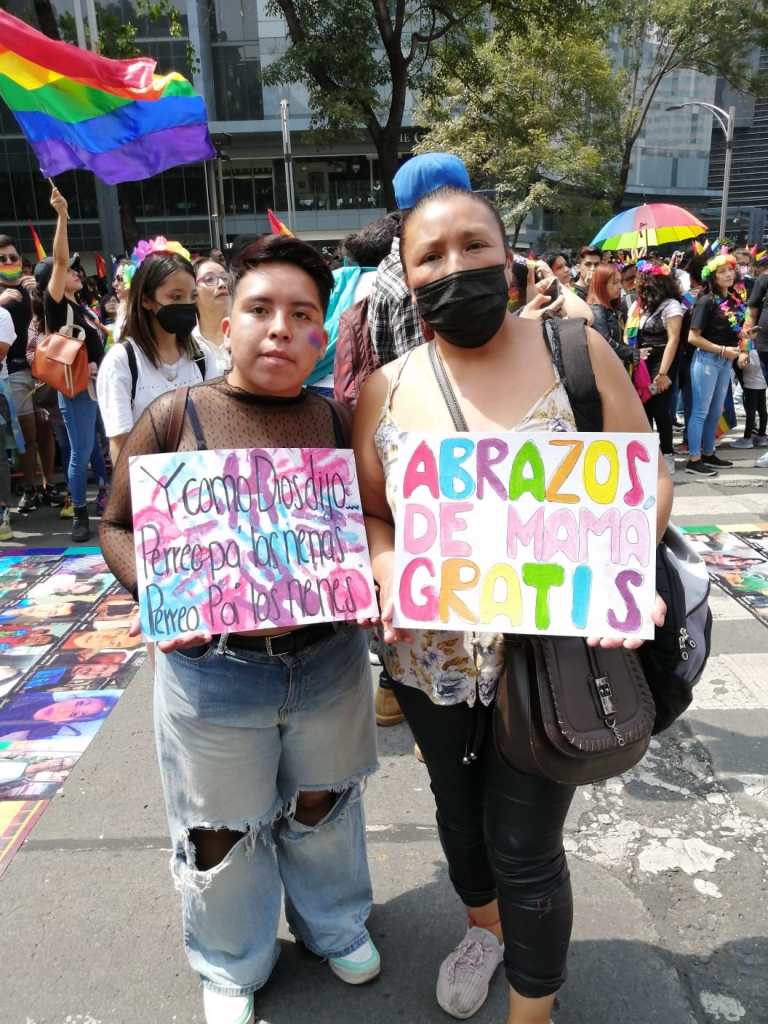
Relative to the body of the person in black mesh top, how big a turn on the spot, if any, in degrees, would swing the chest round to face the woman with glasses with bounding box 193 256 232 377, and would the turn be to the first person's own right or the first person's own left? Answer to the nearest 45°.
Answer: approximately 180°

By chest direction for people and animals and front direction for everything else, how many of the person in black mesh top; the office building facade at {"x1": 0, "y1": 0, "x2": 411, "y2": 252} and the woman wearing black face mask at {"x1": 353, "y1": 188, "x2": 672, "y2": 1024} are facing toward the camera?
3

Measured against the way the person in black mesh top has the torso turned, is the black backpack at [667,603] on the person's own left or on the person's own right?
on the person's own left

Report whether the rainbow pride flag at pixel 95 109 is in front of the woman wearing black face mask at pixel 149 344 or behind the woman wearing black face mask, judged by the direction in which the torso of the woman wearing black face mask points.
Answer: behind

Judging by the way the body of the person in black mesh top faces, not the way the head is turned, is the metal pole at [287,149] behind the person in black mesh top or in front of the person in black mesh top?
behind

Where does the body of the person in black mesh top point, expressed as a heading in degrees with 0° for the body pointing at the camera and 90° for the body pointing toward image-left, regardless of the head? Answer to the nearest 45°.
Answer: approximately 0°

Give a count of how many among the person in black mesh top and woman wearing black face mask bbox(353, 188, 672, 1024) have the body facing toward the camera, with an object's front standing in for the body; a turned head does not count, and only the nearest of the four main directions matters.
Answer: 2

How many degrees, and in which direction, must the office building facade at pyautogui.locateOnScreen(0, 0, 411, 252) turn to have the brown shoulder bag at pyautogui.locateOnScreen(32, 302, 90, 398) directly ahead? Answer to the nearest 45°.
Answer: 0° — it already faces it

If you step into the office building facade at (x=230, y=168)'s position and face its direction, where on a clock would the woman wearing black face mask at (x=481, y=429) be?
The woman wearing black face mask is roughly at 12 o'clock from the office building facade.

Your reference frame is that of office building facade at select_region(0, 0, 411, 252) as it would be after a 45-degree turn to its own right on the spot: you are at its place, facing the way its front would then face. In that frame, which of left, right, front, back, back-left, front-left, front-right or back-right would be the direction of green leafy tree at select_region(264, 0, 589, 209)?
front-left

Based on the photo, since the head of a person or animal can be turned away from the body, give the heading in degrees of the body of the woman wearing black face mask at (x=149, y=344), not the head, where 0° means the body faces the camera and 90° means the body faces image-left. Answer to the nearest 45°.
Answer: approximately 315°
